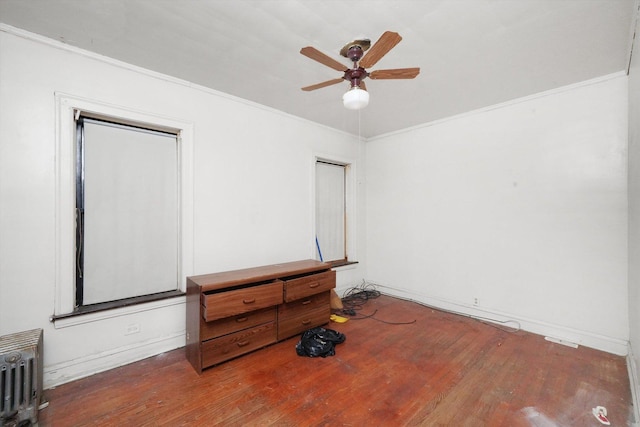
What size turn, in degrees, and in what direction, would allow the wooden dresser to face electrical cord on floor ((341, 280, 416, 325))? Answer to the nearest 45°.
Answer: approximately 90° to its left

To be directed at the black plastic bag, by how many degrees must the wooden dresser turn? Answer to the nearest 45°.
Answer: approximately 45° to its left

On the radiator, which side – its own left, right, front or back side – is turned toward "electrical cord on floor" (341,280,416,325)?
left

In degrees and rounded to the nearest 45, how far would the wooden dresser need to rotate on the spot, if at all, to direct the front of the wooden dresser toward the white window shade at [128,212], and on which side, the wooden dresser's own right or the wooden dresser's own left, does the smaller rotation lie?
approximately 135° to the wooden dresser's own right

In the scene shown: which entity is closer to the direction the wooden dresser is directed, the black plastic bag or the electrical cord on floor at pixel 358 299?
the black plastic bag

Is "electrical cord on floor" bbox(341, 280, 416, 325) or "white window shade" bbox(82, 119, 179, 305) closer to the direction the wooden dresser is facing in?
the electrical cord on floor

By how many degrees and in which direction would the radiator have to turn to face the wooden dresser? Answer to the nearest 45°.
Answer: approximately 90° to its left

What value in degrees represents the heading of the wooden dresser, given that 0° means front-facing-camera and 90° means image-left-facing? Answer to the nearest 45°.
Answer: approximately 315°

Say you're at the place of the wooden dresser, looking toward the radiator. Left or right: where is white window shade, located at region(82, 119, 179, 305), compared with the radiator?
right

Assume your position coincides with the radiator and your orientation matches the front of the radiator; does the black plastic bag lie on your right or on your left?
on your left
